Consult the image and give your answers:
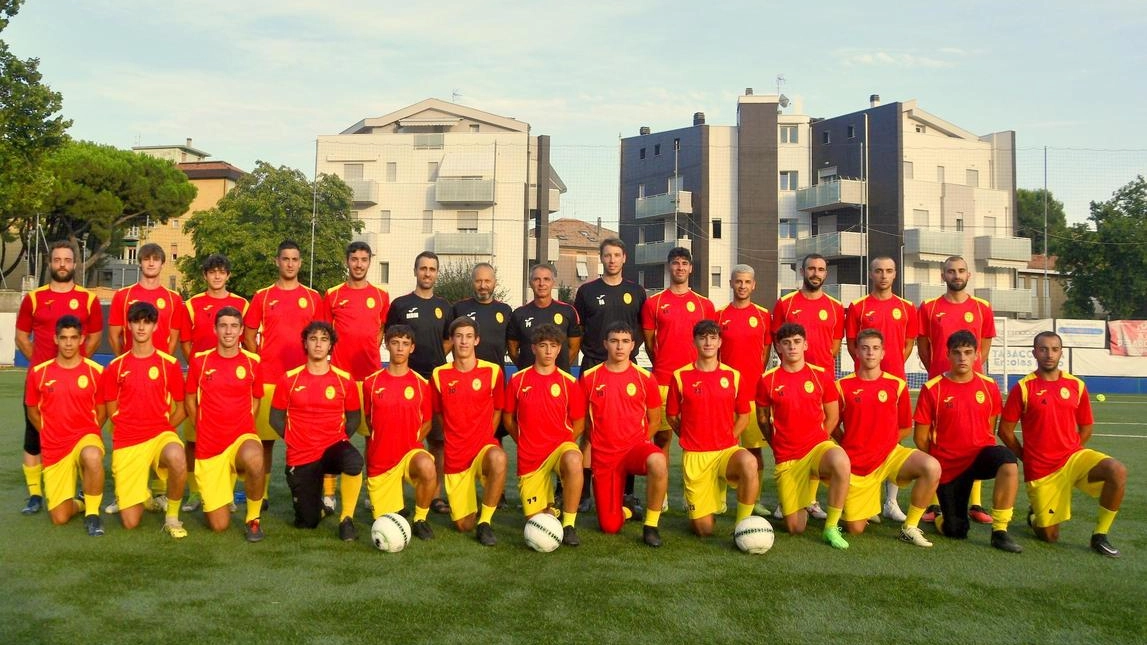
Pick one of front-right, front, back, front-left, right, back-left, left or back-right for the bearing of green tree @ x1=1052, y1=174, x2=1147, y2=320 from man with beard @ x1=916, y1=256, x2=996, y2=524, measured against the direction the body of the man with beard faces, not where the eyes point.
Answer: back

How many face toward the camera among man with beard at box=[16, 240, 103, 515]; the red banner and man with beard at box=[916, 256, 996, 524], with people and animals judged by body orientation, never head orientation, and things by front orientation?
3

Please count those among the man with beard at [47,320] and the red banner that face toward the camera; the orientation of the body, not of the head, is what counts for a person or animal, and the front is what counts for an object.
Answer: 2

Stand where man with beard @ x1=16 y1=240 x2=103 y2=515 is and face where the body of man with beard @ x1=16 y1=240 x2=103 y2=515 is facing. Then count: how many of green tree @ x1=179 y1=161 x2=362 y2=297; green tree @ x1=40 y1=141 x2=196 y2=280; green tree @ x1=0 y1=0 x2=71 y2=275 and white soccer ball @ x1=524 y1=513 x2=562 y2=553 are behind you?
3

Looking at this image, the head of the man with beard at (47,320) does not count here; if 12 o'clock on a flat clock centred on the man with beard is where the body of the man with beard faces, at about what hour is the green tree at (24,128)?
The green tree is roughly at 6 o'clock from the man with beard.

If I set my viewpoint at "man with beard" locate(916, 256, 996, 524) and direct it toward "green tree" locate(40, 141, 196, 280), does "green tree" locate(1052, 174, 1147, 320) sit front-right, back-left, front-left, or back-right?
front-right

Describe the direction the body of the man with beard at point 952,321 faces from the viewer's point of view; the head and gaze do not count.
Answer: toward the camera

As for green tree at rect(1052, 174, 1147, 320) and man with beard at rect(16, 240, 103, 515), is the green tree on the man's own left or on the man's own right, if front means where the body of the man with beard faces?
on the man's own left

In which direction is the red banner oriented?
toward the camera

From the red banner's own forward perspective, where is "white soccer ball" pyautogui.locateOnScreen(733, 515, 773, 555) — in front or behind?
in front

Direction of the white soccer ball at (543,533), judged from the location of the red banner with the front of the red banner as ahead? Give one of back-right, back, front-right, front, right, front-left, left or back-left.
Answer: front

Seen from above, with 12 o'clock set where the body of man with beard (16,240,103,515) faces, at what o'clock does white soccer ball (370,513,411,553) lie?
The white soccer ball is roughly at 11 o'clock from the man with beard.
